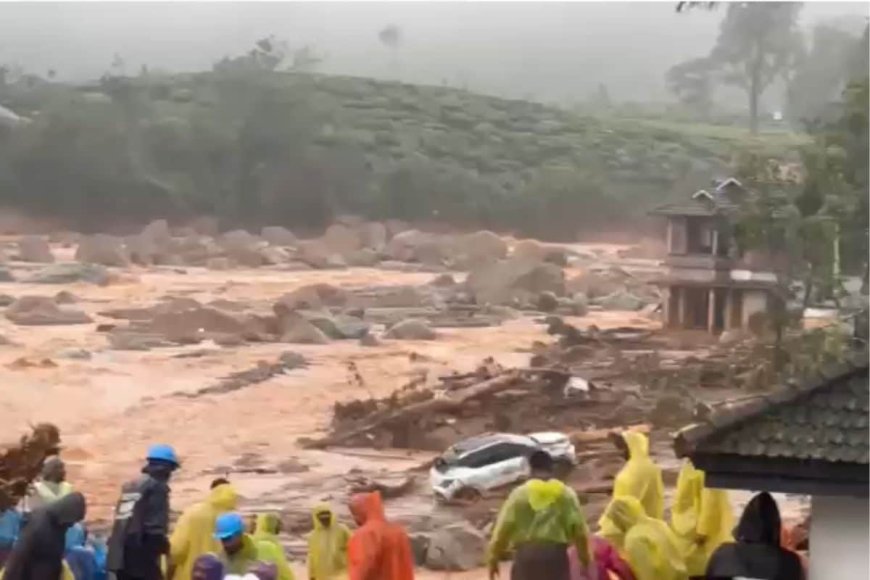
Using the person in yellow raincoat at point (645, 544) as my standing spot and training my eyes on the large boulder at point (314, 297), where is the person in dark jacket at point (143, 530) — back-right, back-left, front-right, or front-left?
front-left

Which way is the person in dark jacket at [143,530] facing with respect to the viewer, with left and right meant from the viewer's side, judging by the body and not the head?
facing away from the viewer and to the right of the viewer

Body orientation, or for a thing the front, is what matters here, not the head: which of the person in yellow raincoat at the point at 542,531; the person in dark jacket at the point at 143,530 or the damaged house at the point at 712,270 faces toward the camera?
the damaged house

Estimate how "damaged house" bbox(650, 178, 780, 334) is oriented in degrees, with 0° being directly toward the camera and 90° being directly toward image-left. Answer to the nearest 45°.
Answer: approximately 0°

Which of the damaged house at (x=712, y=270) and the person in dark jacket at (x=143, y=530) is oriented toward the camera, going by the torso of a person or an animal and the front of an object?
the damaged house

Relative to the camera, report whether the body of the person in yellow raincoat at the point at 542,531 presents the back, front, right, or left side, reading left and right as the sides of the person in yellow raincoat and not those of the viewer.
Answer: back

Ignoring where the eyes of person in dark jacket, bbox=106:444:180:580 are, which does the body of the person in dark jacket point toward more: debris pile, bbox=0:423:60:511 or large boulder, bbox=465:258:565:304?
the large boulder

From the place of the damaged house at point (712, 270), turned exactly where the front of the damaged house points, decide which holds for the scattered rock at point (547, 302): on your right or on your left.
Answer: on your right

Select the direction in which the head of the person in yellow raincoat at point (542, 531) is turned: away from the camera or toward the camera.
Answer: away from the camera

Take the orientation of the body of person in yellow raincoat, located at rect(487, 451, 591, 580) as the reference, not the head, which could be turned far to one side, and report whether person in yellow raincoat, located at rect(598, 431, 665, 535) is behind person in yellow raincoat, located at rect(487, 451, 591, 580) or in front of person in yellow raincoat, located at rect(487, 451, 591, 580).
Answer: in front

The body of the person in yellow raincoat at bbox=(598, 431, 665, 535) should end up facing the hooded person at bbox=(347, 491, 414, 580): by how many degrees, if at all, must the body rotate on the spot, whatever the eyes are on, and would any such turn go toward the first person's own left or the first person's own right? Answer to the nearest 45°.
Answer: approximately 90° to the first person's own left

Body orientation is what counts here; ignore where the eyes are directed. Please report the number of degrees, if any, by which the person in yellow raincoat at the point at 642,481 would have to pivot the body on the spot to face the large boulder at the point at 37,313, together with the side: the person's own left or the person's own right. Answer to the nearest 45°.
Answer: approximately 45° to the person's own left

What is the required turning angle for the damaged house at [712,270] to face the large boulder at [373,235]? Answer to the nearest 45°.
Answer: approximately 90° to its right

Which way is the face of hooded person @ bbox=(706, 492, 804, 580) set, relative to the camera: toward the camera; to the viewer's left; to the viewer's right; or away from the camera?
away from the camera

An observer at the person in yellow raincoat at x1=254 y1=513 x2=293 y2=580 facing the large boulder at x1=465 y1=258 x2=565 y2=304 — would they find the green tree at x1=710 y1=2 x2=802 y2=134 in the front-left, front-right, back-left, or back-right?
front-right
